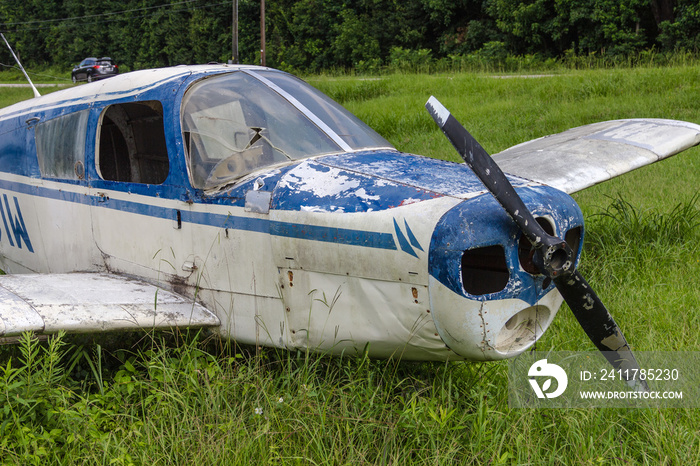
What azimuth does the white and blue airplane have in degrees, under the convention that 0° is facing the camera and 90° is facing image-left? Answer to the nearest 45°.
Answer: approximately 315°

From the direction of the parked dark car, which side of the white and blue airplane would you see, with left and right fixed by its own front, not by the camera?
back
